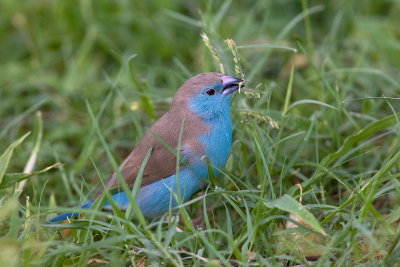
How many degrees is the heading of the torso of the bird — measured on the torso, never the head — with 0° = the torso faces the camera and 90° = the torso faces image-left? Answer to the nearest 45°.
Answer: approximately 270°
